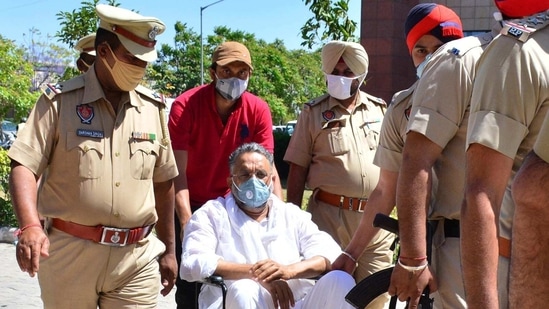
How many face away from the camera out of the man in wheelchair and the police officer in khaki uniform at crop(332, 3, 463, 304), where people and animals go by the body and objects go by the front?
0

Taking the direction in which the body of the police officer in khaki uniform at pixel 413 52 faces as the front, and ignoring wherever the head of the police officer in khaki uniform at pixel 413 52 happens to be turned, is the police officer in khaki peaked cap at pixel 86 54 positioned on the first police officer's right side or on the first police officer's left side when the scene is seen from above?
on the first police officer's right side

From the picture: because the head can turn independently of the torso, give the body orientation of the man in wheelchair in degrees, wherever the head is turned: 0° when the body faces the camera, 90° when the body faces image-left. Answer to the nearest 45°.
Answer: approximately 0°

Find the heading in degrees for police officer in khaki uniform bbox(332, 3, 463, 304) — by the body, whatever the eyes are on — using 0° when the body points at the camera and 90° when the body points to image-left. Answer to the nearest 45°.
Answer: approximately 45°

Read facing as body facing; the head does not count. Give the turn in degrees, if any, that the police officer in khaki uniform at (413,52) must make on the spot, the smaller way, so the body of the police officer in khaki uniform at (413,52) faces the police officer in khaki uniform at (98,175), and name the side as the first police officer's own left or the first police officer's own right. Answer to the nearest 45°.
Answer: approximately 45° to the first police officer's own right
